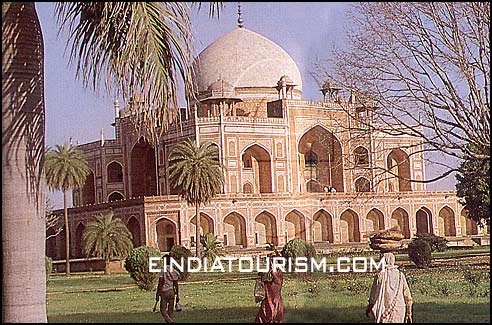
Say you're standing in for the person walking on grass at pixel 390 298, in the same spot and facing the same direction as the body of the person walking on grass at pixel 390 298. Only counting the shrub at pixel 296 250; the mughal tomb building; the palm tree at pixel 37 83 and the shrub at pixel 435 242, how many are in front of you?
3

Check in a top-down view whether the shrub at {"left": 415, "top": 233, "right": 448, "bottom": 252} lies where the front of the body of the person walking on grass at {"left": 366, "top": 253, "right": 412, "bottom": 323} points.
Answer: yes

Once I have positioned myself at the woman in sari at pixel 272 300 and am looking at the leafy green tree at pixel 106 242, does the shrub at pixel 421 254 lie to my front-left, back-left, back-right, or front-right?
front-right

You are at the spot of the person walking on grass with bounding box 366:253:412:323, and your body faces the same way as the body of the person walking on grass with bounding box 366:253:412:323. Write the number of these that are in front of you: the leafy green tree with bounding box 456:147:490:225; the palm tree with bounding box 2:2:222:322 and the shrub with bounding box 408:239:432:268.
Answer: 2

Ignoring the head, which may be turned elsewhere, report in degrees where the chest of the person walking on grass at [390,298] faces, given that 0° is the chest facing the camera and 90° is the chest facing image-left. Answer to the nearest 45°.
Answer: approximately 180°

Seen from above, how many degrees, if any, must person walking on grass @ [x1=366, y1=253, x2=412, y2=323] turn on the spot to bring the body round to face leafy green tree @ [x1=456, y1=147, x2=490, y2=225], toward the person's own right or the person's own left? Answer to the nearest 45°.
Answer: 0° — they already face it

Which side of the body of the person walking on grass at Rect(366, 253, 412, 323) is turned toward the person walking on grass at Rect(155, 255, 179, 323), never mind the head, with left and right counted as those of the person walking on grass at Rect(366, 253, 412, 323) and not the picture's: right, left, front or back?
left

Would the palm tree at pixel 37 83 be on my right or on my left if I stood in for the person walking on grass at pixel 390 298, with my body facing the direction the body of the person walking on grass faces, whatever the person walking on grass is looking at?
on my left

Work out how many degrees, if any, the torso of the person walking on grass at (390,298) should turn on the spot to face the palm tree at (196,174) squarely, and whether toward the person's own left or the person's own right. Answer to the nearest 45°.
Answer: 0° — they already face it

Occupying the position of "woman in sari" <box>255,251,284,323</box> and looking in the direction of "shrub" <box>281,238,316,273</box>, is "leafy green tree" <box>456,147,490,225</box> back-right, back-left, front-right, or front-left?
front-right

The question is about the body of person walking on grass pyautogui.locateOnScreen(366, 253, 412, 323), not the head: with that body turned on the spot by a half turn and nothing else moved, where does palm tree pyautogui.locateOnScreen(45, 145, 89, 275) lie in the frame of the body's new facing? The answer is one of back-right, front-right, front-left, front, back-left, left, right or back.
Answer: back-right

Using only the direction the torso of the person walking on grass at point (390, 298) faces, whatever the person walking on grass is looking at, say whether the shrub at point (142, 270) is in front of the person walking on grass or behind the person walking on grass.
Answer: in front

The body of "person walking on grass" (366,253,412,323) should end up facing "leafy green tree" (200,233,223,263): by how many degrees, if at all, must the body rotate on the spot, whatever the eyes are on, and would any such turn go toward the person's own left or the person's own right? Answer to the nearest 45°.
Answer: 0° — they already face it

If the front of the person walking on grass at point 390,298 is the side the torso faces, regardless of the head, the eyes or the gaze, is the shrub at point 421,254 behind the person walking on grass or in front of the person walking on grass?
in front
